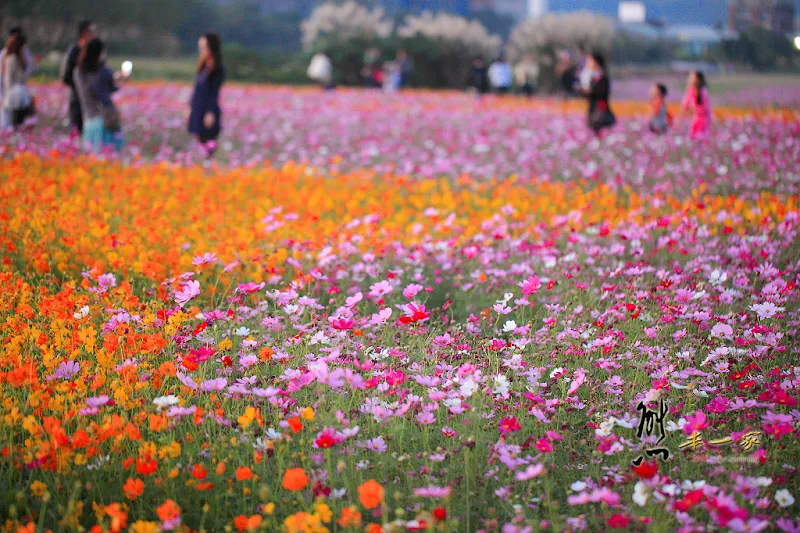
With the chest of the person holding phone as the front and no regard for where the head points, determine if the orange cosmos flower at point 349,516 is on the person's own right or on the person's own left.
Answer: on the person's own right

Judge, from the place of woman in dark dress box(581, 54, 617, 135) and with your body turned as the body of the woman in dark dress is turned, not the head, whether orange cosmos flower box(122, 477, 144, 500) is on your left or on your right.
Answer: on your left

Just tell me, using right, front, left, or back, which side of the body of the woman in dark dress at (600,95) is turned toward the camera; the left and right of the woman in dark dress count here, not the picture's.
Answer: left

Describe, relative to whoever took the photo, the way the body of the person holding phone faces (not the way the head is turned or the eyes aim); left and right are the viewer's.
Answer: facing away from the viewer and to the right of the viewer

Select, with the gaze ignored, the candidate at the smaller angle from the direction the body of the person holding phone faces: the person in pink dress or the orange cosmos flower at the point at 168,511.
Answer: the person in pink dress

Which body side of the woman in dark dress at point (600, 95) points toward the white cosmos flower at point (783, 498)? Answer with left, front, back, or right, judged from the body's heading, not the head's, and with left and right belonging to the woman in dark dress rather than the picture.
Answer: left

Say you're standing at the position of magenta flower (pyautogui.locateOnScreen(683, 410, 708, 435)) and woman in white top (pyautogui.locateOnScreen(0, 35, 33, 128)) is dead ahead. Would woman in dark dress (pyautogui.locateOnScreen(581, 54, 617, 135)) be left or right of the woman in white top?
right

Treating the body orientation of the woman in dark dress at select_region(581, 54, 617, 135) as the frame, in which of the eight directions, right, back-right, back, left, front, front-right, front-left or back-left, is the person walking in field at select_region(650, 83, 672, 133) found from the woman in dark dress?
back
